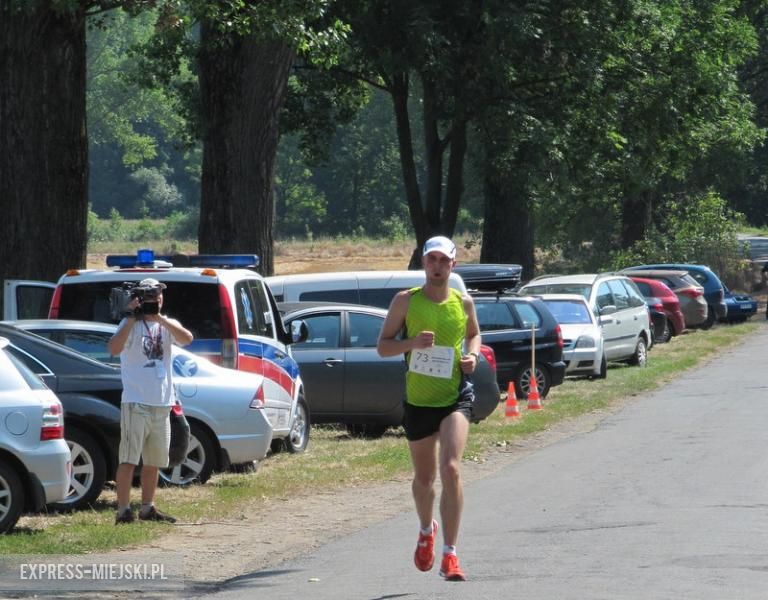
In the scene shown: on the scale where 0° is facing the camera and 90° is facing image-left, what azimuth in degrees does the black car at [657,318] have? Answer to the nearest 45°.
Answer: approximately 135°

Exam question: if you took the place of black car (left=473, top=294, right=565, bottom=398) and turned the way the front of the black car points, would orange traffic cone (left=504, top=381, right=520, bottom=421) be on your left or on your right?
on your left
